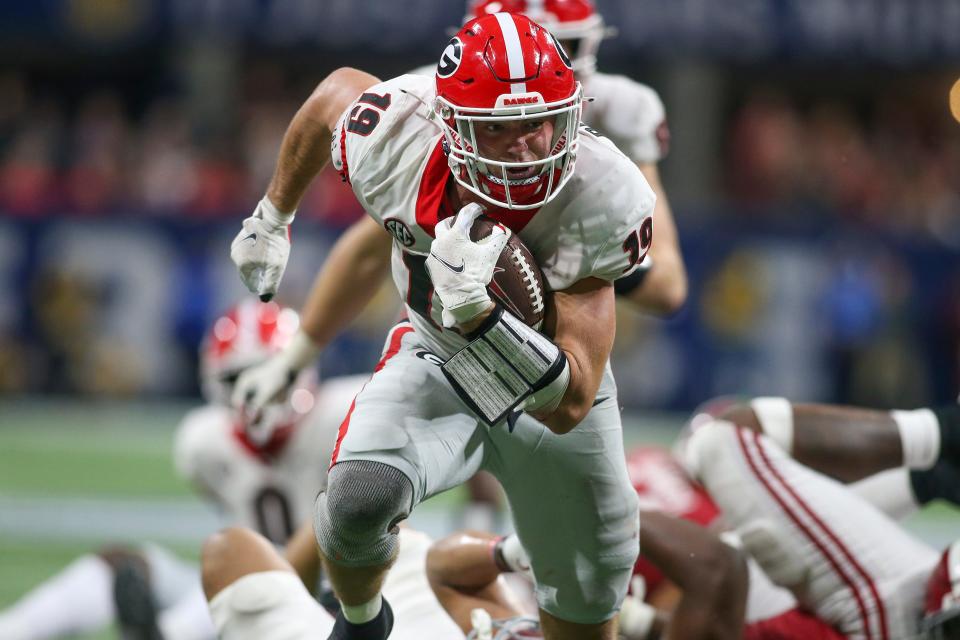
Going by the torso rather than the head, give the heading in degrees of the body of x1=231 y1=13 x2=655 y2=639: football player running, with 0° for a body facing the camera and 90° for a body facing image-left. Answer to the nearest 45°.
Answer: approximately 0°

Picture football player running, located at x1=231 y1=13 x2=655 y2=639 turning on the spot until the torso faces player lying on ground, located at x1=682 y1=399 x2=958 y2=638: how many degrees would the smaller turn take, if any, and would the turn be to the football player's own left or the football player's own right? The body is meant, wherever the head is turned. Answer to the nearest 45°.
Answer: approximately 90° to the football player's own left

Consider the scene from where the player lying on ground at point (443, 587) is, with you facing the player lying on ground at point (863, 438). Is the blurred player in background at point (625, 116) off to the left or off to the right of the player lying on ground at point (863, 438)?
left

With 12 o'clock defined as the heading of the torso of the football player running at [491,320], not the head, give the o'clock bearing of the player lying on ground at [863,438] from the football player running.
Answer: The player lying on ground is roughly at 8 o'clock from the football player running.

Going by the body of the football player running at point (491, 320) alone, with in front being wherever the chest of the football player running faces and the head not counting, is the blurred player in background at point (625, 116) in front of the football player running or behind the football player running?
behind

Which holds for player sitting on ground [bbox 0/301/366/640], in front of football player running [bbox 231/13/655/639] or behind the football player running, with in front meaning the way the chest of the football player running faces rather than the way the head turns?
behind
